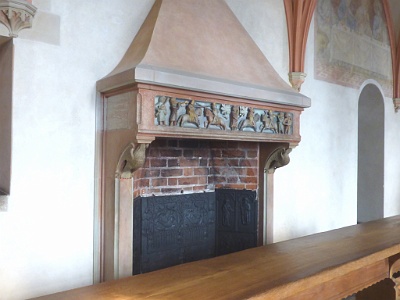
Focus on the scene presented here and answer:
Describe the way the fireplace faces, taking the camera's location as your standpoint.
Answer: facing the viewer and to the right of the viewer
